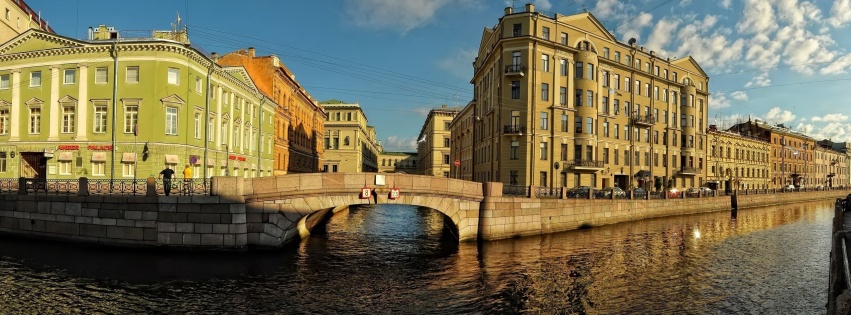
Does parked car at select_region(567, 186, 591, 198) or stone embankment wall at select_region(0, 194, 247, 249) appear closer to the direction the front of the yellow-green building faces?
the stone embankment wall

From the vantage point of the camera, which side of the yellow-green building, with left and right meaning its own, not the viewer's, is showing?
front

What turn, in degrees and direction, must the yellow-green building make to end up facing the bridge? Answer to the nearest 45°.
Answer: approximately 45° to its left

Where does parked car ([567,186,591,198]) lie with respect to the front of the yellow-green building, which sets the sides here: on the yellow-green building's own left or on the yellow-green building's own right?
on the yellow-green building's own left

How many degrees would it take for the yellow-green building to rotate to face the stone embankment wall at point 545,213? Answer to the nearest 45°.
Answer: approximately 45° to its left

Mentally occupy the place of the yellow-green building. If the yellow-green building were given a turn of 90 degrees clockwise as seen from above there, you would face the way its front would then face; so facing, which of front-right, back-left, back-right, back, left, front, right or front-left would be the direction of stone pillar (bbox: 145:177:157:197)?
left

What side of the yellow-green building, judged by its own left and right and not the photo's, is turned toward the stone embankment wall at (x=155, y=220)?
front

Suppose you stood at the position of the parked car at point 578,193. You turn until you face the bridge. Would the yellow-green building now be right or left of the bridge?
right

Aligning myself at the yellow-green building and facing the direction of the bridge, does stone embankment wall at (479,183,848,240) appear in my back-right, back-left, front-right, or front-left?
front-left
